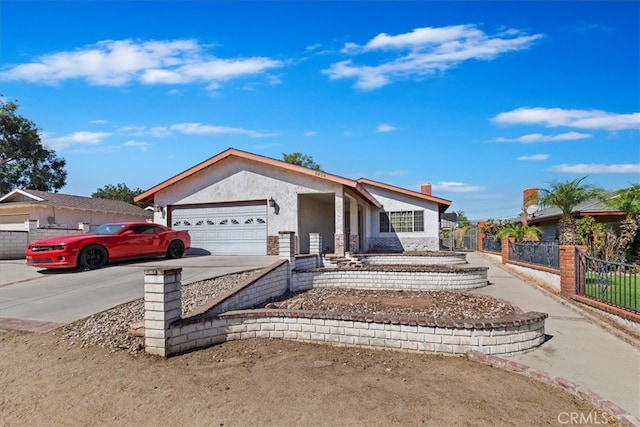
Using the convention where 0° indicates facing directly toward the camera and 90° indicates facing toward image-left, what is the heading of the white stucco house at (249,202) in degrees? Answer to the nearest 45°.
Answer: approximately 0°

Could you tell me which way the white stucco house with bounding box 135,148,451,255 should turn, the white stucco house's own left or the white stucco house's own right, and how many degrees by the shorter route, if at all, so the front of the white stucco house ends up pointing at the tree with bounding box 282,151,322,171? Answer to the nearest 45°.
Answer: approximately 180°

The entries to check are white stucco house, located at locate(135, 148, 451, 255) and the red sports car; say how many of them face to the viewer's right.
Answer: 0

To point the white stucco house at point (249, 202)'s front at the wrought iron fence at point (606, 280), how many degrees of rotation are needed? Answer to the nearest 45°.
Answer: approximately 45° to its left

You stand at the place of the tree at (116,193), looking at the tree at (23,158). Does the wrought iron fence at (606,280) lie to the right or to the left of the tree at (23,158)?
left

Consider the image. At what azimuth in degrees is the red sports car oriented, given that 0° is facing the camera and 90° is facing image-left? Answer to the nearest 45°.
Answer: approximately 45°

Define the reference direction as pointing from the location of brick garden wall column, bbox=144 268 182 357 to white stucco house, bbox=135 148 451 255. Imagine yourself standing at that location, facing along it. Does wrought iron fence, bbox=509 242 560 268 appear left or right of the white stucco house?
right

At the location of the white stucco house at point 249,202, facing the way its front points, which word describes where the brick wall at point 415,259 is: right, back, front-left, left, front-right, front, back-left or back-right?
left

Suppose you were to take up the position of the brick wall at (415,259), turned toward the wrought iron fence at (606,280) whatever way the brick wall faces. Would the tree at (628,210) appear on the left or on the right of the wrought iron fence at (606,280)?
left

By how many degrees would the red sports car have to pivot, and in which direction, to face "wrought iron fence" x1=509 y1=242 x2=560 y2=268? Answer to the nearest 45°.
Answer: approximately 135° to its left
